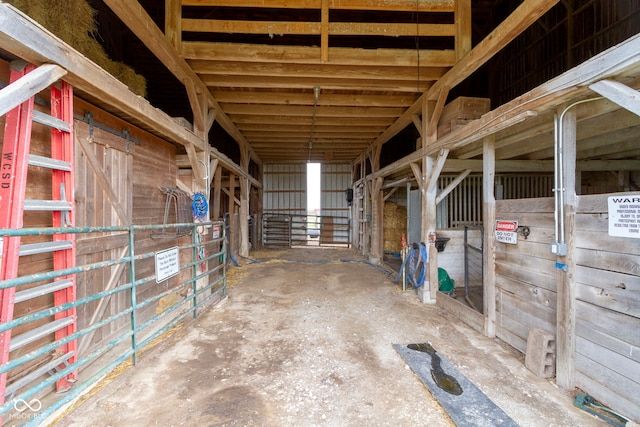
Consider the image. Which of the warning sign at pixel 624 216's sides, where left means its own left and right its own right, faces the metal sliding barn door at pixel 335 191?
right

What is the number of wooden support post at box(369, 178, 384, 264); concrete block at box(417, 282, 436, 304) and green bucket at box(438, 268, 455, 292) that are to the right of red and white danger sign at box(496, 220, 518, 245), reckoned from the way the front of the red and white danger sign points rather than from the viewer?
3

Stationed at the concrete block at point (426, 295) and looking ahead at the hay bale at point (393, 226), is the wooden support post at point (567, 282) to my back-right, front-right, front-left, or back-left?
back-right

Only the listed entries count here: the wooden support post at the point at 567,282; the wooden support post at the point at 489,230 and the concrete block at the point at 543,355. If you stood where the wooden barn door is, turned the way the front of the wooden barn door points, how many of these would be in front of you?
3

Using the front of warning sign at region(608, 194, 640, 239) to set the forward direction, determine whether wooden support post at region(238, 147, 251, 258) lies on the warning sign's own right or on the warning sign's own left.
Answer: on the warning sign's own right

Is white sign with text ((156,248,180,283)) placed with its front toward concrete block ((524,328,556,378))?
yes

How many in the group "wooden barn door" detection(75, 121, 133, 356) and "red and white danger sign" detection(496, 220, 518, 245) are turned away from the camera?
0

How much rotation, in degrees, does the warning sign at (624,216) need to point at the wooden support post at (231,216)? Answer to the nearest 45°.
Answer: approximately 45° to its right
